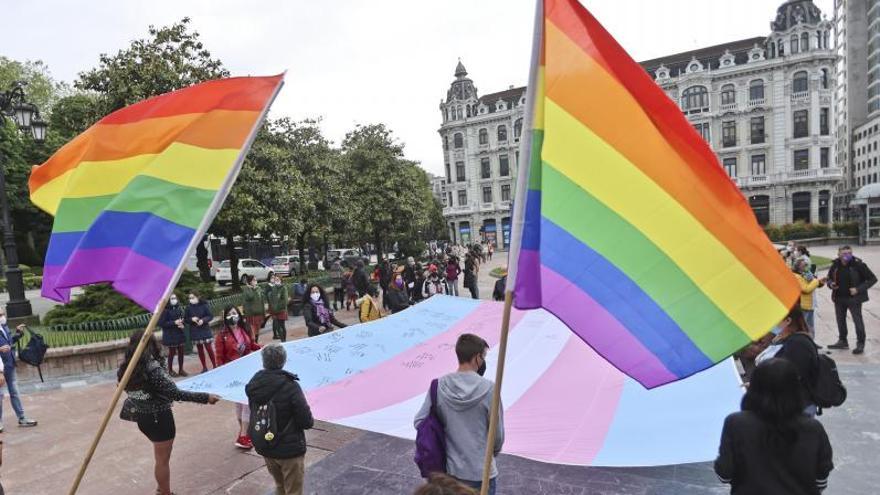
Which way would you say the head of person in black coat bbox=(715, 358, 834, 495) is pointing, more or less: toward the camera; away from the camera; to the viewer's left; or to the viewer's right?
away from the camera

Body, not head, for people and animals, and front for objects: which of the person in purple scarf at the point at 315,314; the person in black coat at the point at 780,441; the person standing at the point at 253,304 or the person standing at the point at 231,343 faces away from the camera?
the person in black coat

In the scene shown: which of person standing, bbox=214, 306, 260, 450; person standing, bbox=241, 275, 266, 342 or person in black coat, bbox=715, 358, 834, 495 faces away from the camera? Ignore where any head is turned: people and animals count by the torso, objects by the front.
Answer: the person in black coat

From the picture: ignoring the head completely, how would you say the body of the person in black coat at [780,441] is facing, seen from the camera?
away from the camera
